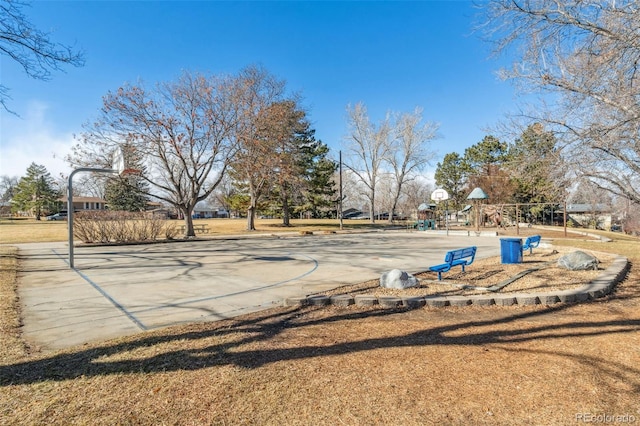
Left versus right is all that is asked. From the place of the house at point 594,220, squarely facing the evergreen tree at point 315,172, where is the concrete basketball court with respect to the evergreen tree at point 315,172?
left
